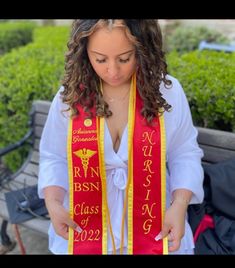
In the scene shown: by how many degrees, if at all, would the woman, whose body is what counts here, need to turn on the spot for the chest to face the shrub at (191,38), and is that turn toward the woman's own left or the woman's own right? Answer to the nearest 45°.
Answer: approximately 180°

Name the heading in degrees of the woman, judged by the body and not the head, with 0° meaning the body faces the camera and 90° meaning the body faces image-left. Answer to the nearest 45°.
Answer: approximately 0°

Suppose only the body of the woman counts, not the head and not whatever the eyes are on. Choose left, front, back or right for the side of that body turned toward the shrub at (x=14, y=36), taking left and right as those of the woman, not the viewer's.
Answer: back

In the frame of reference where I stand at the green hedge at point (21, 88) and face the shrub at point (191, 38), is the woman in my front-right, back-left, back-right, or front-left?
back-right

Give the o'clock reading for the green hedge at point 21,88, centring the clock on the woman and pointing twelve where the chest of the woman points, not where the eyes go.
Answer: The green hedge is roughly at 5 o'clock from the woman.

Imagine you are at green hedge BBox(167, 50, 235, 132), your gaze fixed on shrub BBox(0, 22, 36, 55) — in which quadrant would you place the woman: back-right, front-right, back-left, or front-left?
back-left

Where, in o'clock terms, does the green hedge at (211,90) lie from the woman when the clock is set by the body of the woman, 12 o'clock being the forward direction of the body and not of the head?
The green hedge is roughly at 7 o'clock from the woman.

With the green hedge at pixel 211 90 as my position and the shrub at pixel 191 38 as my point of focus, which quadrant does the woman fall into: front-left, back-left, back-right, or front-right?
back-left
